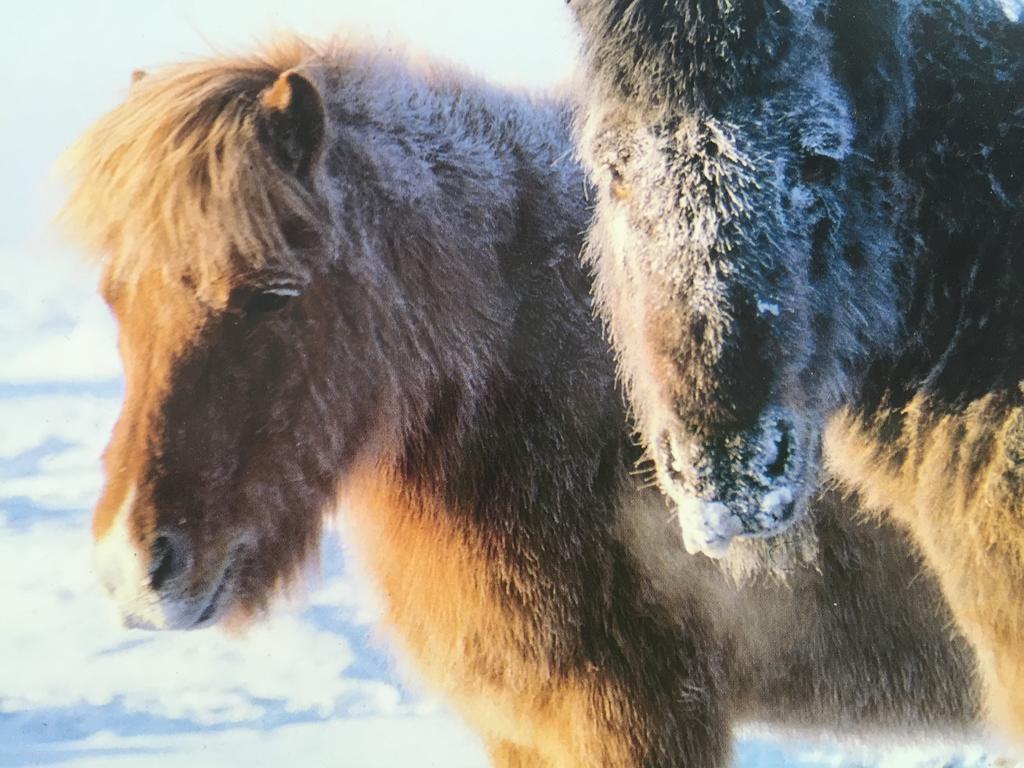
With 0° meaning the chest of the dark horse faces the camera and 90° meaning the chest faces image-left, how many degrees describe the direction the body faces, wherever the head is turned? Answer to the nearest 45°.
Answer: approximately 45°
